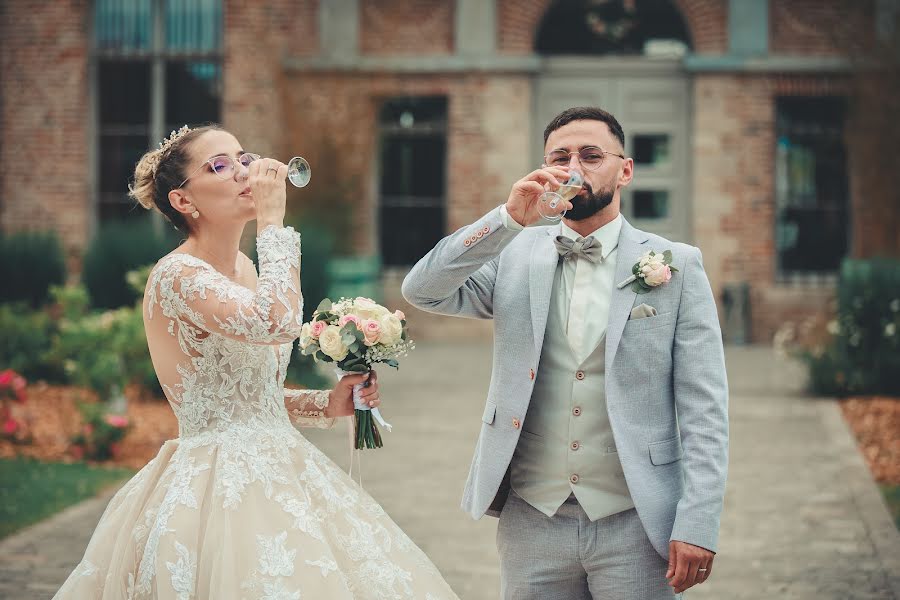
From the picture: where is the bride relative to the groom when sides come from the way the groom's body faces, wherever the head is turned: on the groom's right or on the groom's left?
on the groom's right

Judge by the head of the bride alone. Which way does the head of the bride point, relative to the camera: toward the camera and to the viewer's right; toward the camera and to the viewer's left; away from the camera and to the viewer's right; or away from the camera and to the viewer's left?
toward the camera and to the viewer's right

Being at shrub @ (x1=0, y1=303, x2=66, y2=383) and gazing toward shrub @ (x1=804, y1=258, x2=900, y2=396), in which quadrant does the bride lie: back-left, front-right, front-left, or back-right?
front-right

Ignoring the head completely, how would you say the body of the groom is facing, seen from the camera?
toward the camera

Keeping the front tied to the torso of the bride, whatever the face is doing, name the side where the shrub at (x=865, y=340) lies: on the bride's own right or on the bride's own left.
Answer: on the bride's own left

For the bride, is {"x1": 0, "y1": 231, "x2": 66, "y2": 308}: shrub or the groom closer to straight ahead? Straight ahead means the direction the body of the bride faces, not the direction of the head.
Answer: the groom

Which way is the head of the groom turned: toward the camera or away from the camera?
toward the camera

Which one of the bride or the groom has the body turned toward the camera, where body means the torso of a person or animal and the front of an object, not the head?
the groom

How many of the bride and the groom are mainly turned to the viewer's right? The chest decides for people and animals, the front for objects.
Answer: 1

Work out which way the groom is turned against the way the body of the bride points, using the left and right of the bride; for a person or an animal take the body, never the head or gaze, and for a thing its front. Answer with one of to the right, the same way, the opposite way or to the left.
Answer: to the right

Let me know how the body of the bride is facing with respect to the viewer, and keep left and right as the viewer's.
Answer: facing to the right of the viewer
